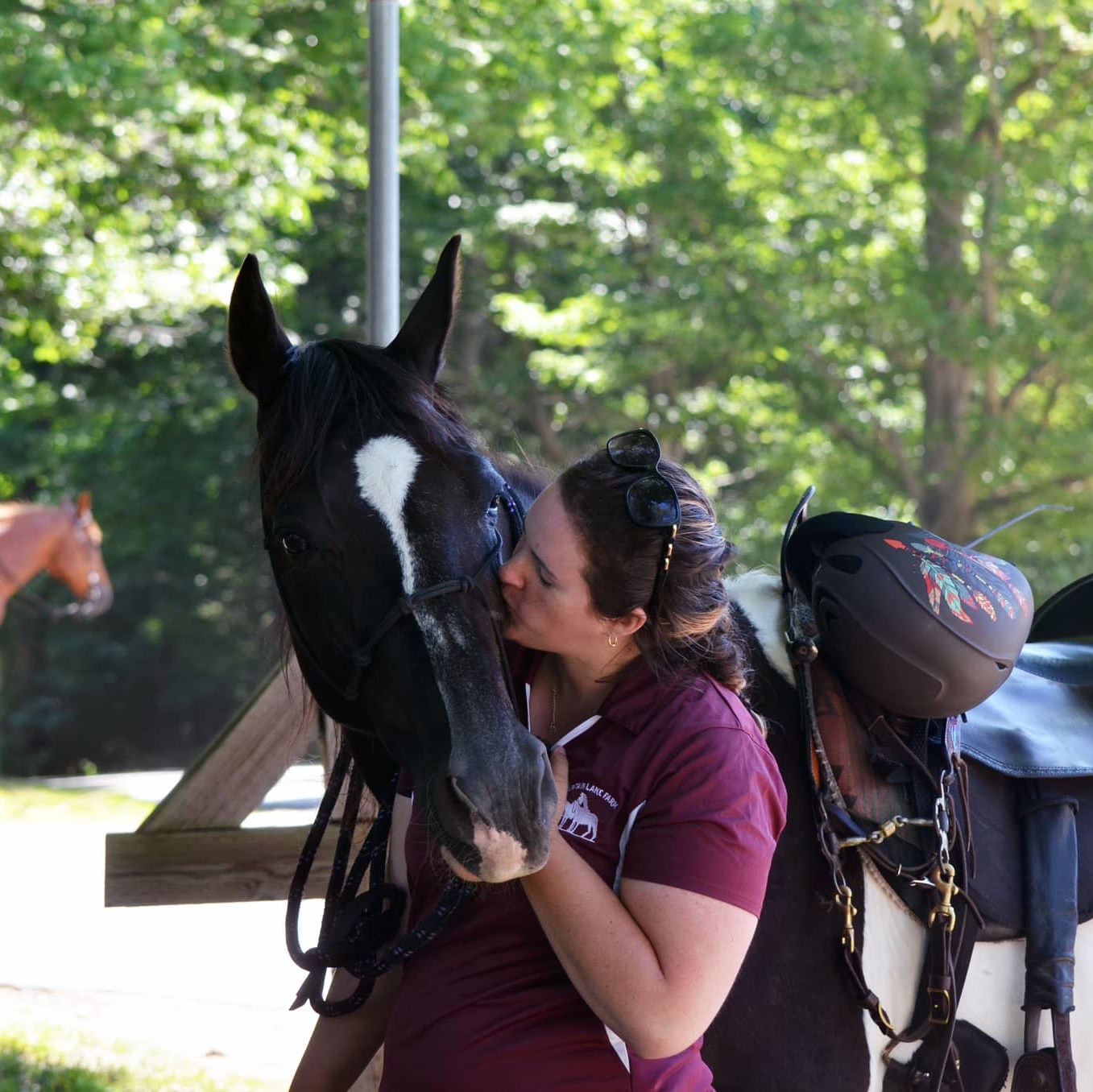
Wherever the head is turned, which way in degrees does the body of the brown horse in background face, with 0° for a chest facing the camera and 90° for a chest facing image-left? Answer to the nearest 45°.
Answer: approximately 270°

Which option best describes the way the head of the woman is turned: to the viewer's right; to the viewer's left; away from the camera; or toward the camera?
to the viewer's left

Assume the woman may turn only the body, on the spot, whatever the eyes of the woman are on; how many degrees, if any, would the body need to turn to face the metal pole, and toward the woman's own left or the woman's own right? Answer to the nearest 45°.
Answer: approximately 135° to the woman's own right

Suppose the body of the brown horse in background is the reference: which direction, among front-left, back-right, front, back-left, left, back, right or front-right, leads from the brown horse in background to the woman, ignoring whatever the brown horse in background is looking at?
right

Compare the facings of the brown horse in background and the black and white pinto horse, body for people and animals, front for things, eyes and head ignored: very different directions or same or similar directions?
very different directions

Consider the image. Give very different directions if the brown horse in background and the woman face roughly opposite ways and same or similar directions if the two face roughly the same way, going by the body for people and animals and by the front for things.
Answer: very different directions

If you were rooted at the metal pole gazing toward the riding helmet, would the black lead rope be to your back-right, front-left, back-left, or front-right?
front-right

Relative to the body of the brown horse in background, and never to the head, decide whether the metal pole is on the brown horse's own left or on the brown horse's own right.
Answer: on the brown horse's own right

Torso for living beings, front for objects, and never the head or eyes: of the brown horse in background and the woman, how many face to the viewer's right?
1

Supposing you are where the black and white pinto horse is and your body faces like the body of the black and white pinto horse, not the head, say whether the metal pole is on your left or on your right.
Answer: on your right

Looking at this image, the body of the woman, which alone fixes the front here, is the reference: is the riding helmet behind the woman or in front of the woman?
behind

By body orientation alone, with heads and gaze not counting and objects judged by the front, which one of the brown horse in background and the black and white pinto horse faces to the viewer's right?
the brown horse in background

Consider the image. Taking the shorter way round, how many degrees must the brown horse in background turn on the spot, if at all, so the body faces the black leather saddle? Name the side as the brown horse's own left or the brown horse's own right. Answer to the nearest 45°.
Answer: approximately 90° to the brown horse's own right
